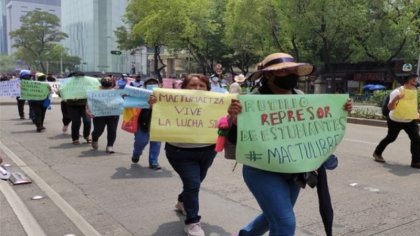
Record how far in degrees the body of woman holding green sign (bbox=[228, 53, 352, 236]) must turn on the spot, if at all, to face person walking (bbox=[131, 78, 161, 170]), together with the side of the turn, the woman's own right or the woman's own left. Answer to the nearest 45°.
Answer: approximately 180°

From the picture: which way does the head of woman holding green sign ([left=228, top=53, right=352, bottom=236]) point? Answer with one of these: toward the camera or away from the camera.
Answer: toward the camera

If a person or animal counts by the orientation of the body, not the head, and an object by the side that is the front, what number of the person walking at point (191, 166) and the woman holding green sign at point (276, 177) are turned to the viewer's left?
0

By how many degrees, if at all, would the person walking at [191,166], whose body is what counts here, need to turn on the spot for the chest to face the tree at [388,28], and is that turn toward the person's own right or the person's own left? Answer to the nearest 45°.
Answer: approximately 135° to the person's own left

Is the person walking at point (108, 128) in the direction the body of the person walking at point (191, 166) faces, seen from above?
no

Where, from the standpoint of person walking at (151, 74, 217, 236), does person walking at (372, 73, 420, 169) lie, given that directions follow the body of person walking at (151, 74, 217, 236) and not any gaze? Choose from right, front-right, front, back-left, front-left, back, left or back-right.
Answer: back-left

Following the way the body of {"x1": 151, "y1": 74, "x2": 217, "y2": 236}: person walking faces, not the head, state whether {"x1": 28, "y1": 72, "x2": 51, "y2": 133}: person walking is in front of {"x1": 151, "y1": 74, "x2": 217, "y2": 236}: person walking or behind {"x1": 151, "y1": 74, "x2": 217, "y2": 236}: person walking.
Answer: behind

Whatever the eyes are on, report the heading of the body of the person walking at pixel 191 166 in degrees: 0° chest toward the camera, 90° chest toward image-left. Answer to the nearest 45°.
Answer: approximately 0°

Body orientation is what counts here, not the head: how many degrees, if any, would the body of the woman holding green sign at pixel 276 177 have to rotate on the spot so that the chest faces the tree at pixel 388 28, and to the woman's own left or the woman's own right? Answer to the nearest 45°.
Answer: approximately 135° to the woman's own left

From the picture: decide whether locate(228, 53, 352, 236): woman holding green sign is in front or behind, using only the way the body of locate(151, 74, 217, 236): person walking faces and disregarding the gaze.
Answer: in front

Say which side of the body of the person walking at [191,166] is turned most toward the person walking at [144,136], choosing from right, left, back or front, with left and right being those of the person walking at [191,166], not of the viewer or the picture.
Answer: back

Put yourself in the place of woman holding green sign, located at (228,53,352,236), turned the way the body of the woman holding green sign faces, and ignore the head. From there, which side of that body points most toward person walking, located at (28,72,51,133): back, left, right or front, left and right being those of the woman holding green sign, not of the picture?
back

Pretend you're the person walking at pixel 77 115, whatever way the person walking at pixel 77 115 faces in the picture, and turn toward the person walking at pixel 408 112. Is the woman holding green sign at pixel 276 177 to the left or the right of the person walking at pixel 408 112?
right
